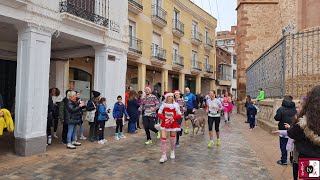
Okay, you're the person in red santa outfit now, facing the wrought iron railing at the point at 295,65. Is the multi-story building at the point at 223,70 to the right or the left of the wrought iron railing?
left

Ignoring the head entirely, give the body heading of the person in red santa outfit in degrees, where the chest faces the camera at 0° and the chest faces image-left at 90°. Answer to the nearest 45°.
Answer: approximately 0°

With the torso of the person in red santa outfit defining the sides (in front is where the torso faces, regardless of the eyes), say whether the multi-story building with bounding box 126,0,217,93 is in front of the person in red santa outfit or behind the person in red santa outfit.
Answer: behind

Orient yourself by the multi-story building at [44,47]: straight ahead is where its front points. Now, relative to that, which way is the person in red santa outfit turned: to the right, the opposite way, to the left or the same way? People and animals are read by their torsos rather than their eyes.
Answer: to the right

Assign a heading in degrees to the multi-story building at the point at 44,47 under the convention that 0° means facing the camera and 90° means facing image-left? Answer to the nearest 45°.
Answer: approximately 315°

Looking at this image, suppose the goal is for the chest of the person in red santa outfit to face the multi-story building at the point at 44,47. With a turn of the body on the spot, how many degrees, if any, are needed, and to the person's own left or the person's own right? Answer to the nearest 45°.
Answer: approximately 90° to the person's own right

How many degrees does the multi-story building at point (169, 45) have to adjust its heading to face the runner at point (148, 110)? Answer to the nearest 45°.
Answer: approximately 45° to its right

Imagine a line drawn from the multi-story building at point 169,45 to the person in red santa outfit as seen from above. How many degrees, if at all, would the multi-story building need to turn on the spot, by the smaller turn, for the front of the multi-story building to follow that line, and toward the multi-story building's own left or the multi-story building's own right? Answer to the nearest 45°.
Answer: approximately 45° to the multi-story building's own right

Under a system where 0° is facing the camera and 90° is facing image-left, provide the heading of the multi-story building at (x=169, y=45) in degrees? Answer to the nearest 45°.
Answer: approximately 315°
